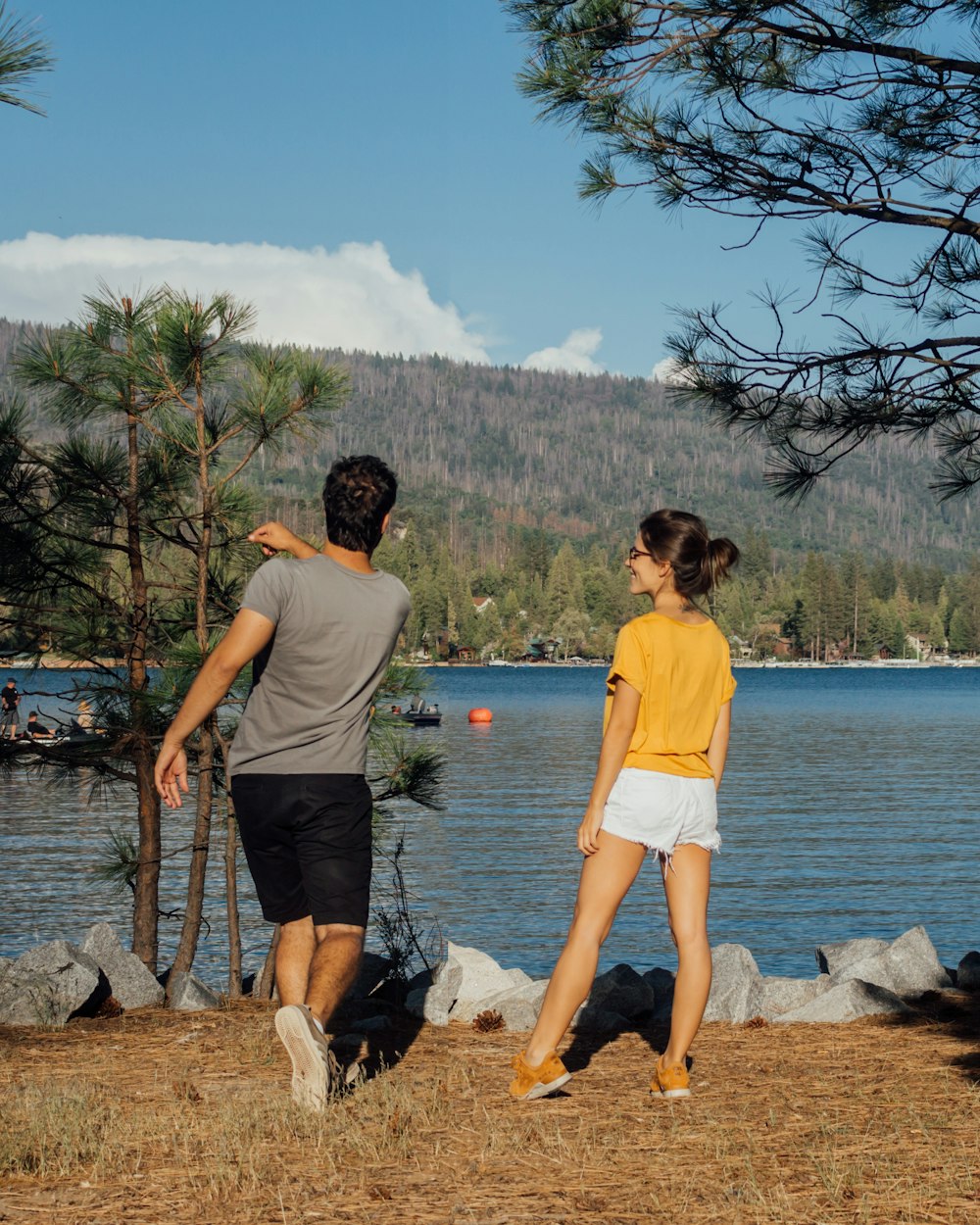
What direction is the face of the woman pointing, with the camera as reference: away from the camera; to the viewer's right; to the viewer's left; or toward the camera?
to the viewer's left

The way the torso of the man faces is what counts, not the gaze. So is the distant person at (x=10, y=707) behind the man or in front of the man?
in front

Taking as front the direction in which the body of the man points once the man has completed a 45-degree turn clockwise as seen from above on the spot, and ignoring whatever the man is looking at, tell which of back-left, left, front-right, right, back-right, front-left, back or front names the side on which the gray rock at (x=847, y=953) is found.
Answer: front

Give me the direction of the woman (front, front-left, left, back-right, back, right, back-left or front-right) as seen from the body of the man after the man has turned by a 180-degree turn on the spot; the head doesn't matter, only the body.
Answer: left

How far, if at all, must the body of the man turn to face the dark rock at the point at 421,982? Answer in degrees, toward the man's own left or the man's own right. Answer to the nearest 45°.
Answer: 0° — they already face it

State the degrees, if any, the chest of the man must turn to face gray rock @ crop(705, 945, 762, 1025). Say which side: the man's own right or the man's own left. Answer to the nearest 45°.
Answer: approximately 45° to the man's own right

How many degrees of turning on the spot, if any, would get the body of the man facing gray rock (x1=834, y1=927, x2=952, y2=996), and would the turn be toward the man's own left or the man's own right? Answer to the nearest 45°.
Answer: approximately 45° to the man's own right

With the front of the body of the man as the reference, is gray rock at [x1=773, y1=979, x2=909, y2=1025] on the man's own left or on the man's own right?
on the man's own right

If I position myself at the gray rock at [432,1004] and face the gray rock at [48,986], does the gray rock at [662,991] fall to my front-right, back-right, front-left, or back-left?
back-right

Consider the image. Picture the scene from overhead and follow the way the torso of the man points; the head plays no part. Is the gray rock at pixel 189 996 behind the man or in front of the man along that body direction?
in front

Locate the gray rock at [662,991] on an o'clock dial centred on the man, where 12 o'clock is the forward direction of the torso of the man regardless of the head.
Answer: The gray rock is roughly at 1 o'clock from the man.

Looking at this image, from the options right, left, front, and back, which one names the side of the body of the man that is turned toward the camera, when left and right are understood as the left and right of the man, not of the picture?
back
